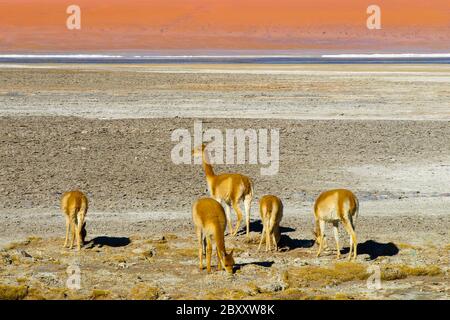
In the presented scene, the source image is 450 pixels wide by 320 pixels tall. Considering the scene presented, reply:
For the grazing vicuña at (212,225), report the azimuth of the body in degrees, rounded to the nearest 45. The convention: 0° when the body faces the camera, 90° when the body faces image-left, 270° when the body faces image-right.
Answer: approximately 315°

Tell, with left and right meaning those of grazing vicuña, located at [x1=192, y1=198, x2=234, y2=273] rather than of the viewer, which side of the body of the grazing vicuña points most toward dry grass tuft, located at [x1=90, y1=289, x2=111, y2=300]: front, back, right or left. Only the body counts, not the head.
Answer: right

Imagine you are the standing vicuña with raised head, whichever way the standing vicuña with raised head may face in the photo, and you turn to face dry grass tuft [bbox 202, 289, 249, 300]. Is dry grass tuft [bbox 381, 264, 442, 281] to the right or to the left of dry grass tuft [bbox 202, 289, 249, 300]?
left

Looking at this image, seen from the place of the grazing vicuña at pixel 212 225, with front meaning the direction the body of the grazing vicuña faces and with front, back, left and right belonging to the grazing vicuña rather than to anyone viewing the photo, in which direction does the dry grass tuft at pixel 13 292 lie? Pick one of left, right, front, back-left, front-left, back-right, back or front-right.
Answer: back-right

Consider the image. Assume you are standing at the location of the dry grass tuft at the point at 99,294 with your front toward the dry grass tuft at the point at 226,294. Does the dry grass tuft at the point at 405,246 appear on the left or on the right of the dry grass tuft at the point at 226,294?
left

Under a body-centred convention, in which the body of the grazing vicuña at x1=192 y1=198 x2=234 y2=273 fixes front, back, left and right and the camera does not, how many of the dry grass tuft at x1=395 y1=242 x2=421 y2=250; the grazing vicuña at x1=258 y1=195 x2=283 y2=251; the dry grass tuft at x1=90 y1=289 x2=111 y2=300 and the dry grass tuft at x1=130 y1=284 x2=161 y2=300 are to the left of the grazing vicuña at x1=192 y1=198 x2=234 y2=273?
2

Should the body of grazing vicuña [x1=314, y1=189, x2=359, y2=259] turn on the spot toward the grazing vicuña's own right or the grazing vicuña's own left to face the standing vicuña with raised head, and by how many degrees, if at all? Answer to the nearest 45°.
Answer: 0° — it already faces it

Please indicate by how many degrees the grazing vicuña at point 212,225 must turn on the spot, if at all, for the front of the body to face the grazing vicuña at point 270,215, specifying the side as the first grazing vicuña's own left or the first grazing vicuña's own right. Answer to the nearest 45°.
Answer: approximately 90° to the first grazing vicuña's own left

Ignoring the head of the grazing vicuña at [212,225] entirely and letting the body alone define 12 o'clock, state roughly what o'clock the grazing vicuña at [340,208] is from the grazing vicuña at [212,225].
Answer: the grazing vicuña at [340,208] is roughly at 10 o'clock from the grazing vicuña at [212,225].
